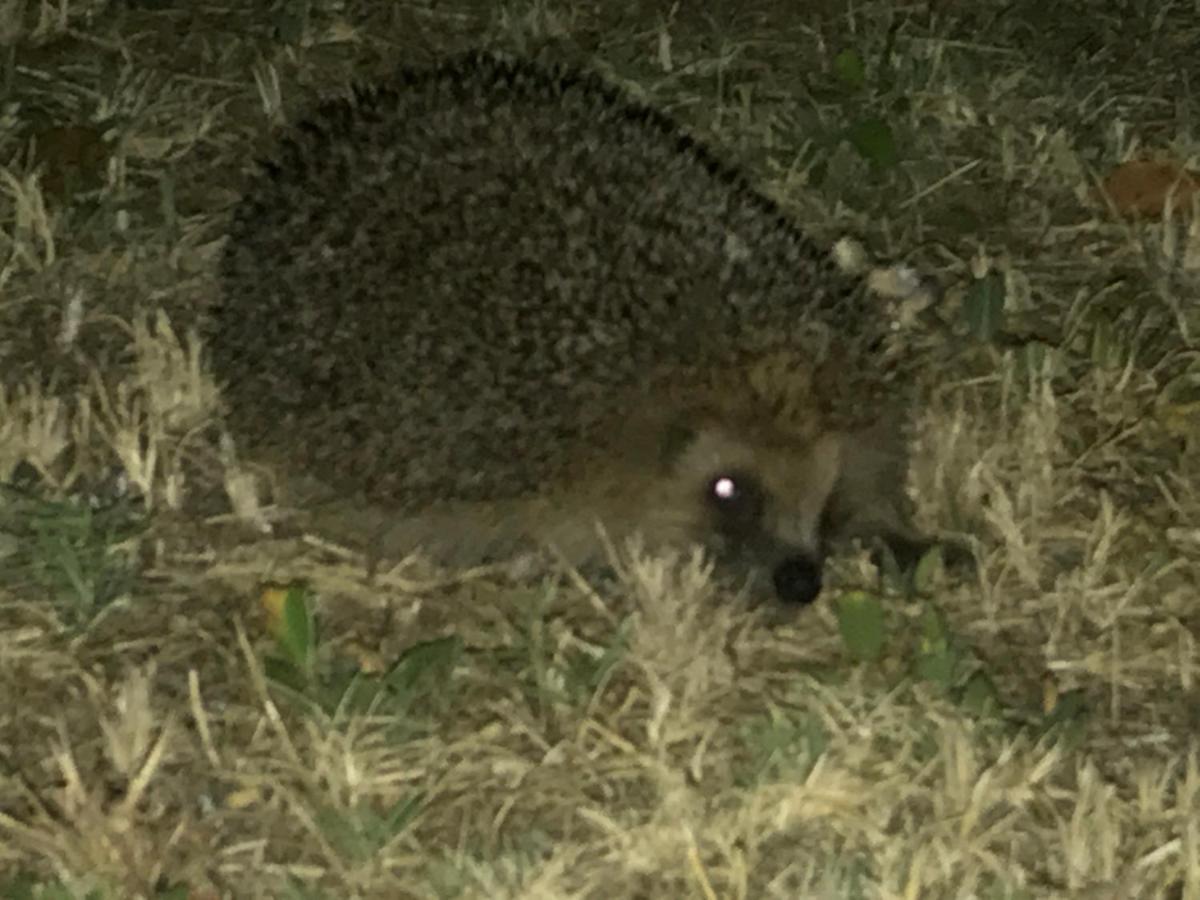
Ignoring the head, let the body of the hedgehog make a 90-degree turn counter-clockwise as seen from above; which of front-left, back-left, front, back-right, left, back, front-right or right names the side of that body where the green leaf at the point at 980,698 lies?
right

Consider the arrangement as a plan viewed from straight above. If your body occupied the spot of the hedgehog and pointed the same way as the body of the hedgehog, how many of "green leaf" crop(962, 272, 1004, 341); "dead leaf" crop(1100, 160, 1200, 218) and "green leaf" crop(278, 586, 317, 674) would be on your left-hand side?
2

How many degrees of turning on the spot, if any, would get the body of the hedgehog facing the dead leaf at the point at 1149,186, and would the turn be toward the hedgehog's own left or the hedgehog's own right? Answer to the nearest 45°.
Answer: approximately 90° to the hedgehog's own left

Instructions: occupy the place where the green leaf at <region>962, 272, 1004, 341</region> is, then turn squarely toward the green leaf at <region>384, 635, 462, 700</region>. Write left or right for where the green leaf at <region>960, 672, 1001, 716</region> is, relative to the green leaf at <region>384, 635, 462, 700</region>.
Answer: left

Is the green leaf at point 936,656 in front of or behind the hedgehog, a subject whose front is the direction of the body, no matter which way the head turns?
in front

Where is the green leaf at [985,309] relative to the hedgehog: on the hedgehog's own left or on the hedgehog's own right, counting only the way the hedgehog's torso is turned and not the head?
on the hedgehog's own left

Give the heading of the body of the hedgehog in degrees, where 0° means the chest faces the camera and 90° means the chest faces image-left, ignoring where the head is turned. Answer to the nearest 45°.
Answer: approximately 315°

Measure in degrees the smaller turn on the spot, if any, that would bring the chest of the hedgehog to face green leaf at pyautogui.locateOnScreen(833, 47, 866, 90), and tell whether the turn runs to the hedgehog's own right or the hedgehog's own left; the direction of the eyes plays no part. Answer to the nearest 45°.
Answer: approximately 135° to the hedgehog's own left

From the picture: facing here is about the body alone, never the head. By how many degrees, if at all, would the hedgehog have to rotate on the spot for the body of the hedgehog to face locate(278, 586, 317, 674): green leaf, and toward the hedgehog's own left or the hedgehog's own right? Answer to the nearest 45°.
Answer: approximately 90° to the hedgehog's own right

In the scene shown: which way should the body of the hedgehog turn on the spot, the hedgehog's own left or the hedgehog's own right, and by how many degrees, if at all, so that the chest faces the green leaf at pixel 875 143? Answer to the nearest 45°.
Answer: approximately 90° to the hedgehog's own left

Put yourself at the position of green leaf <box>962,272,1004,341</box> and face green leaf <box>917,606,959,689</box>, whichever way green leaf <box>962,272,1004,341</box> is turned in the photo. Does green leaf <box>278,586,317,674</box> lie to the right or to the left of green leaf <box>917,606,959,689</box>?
right

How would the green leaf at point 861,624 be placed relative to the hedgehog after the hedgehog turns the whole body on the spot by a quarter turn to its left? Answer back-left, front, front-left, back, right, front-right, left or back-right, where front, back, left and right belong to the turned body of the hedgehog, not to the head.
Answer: right
